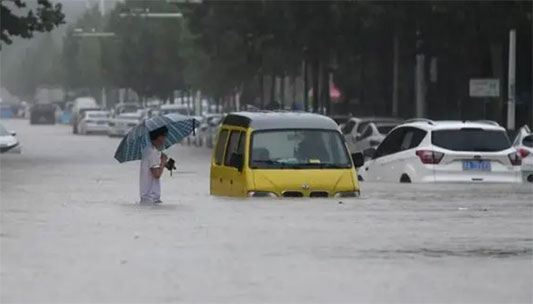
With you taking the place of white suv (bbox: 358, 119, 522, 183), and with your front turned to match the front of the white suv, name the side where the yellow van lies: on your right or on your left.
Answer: on your left

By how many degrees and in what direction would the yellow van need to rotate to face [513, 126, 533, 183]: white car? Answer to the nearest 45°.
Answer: approximately 135° to its left

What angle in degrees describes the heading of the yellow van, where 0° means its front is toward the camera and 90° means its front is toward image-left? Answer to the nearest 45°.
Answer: approximately 0°

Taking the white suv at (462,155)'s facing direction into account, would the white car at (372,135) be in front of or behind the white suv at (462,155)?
in front

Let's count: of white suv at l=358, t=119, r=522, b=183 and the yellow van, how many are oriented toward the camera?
1

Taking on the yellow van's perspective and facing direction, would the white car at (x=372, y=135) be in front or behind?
behind

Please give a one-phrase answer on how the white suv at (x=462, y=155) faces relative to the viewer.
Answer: facing away from the viewer and to the left of the viewer
